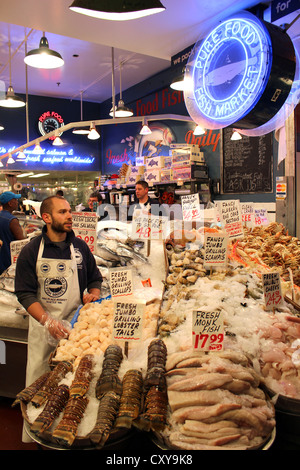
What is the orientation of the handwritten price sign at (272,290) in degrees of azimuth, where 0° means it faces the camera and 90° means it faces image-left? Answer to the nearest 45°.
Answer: approximately 0°

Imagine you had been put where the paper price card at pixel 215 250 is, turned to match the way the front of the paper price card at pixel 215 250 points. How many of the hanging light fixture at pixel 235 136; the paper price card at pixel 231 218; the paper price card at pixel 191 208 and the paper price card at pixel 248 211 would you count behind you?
4

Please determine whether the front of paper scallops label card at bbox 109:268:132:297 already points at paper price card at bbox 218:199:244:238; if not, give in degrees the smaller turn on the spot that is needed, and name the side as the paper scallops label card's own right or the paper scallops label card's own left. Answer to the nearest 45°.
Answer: approximately 135° to the paper scallops label card's own left

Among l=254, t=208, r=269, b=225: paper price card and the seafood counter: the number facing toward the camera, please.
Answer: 2

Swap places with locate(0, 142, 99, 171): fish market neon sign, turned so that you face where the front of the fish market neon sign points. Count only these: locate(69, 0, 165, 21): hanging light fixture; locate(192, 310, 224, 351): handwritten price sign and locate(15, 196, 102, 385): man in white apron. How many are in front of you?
3
